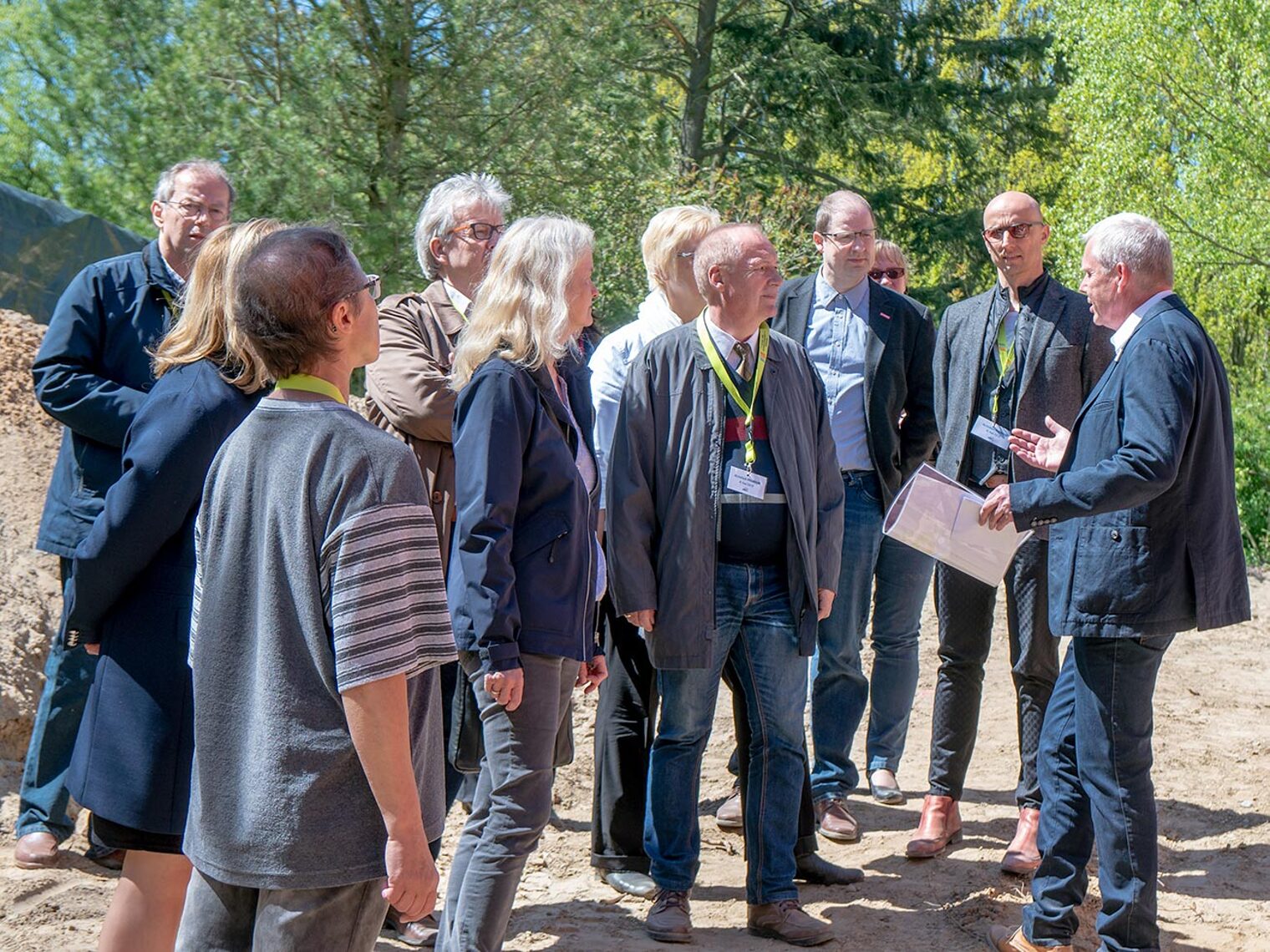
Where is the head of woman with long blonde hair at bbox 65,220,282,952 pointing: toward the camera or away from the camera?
away from the camera

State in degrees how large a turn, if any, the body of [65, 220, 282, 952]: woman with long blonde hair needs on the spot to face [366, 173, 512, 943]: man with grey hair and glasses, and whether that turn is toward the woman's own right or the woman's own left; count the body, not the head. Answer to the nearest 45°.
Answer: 0° — they already face them

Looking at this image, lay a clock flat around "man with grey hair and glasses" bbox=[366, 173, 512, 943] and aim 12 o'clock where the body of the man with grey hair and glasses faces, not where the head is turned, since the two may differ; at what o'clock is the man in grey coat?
The man in grey coat is roughly at 11 o'clock from the man with grey hair and glasses.

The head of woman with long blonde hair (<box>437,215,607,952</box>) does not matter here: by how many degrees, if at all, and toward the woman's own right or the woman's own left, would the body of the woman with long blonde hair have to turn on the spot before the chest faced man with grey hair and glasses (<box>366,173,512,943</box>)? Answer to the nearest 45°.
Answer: approximately 90° to the woman's own left

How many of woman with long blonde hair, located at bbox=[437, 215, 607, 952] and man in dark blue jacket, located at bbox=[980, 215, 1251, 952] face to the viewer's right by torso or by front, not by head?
1

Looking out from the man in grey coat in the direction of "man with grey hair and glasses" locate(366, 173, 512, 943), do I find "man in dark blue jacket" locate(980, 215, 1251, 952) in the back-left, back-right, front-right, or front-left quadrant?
back-left

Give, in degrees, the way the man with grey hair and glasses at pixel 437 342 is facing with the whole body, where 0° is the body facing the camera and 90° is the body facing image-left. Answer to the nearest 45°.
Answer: approximately 315°

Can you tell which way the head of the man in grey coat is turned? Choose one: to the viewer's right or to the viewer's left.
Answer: to the viewer's right

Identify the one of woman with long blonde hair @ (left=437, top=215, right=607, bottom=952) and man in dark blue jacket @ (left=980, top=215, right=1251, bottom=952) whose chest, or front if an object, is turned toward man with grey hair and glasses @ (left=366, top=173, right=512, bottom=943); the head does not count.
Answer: the man in dark blue jacket

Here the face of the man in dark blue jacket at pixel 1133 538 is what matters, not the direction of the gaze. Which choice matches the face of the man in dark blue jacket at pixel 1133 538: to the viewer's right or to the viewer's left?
to the viewer's left

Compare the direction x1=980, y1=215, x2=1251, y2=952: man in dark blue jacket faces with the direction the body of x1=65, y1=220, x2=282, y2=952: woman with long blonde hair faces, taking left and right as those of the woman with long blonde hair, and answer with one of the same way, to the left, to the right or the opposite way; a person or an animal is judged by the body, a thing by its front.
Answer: to the left

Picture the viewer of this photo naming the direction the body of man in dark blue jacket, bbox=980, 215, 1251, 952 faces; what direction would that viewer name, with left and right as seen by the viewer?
facing to the left of the viewer

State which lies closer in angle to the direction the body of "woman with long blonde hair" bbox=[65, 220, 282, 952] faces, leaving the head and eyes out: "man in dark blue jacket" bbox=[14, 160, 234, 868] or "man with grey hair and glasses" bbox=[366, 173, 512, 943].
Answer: the man with grey hair and glasses

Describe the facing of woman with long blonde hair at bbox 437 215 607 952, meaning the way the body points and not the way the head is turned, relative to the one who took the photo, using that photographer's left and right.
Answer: facing to the right of the viewer

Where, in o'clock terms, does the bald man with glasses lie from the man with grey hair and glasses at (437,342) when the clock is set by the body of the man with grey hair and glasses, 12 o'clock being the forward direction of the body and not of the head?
The bald man with glasses is roughly at 10 o'clock from the man with grey hair and glasses.

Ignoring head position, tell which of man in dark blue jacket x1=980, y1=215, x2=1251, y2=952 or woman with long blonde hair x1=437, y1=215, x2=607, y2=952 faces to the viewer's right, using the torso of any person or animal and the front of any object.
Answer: the woman with long blonde hair
